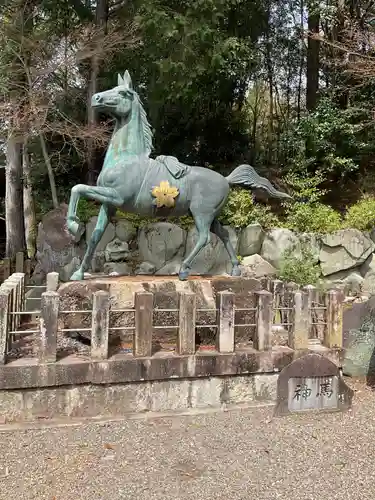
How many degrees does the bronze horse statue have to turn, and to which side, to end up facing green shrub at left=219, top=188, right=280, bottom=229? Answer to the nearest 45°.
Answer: approximately 90° to its right

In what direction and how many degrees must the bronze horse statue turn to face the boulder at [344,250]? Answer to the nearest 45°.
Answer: approximately 135° to its right

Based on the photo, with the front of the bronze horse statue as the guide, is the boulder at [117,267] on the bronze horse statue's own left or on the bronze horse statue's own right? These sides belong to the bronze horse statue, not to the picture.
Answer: on the bronze horse statue's own right

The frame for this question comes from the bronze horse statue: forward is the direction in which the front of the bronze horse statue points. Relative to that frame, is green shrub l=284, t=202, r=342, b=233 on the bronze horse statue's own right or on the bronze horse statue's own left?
on the bronze horse statue's own right

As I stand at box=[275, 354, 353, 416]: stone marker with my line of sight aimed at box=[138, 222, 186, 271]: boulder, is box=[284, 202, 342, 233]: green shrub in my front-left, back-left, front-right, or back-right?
front-right

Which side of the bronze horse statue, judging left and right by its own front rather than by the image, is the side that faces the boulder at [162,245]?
right

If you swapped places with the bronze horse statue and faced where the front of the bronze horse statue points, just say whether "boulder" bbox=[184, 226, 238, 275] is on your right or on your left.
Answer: on your right

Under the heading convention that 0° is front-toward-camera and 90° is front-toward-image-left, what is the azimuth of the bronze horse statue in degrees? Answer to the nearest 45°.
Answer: approximately 90°
